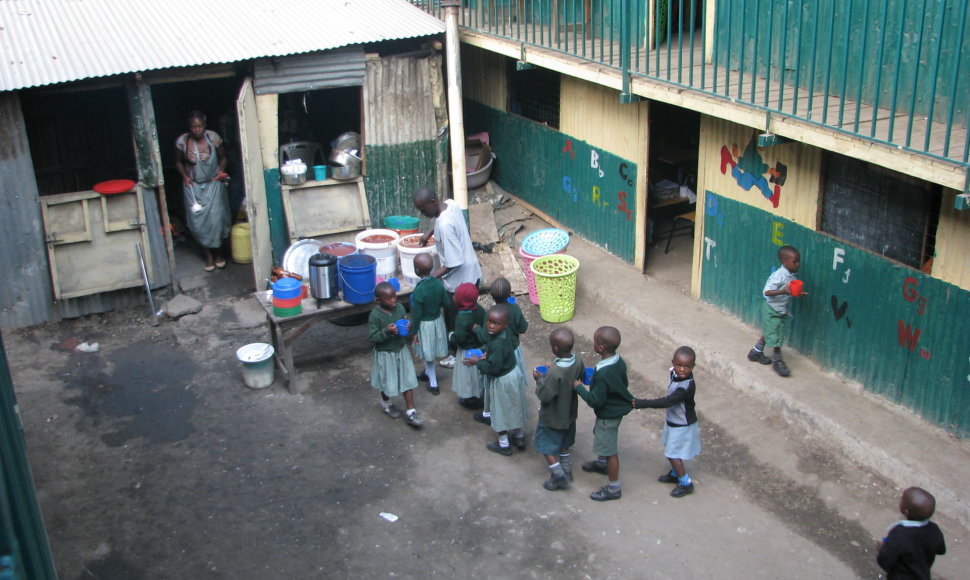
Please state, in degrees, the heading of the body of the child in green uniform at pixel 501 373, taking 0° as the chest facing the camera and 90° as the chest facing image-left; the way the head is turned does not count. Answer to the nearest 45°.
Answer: approximately 90°

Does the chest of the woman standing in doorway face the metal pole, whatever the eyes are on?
no

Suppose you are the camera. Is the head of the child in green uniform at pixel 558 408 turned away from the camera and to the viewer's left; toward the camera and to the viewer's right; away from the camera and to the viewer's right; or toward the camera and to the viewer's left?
away from the camera and to the viewer's left

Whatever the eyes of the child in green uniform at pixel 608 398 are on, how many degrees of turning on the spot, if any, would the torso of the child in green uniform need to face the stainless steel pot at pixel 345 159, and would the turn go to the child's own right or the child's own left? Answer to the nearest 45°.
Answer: approximately 45° to the child's own right

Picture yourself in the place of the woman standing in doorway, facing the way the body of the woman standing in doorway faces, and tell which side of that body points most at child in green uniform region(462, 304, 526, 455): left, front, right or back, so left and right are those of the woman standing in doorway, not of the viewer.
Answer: front

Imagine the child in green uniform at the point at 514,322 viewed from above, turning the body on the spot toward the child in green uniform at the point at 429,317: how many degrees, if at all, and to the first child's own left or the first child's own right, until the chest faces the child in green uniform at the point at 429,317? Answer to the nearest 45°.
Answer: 0° — they already face them

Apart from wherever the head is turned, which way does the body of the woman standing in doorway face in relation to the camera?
toward the camera

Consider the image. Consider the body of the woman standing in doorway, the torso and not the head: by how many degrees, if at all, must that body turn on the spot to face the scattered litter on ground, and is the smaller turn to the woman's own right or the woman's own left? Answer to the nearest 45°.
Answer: approximately 45° to the woman's own right

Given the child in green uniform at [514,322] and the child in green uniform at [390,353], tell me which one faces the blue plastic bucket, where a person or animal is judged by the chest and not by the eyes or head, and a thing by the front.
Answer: the child in green uniform at [514,322]

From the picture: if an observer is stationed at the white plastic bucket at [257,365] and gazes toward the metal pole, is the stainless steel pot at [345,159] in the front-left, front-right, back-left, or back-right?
front-left

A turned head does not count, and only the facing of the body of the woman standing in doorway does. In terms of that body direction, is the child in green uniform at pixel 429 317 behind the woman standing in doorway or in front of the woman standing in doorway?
in front

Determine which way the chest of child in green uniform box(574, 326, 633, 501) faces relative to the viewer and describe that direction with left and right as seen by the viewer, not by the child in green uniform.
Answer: facing to the left of the viewer

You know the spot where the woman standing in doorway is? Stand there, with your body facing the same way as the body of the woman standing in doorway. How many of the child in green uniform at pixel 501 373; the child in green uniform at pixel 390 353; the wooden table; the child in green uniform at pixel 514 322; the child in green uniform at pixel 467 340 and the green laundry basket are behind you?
0

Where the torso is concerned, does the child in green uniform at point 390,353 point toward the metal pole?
no

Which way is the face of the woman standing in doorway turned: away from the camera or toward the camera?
toward the camera

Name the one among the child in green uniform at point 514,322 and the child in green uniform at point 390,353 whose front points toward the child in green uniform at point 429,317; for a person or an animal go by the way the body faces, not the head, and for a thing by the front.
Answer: the child in green uniform at point 514,322
